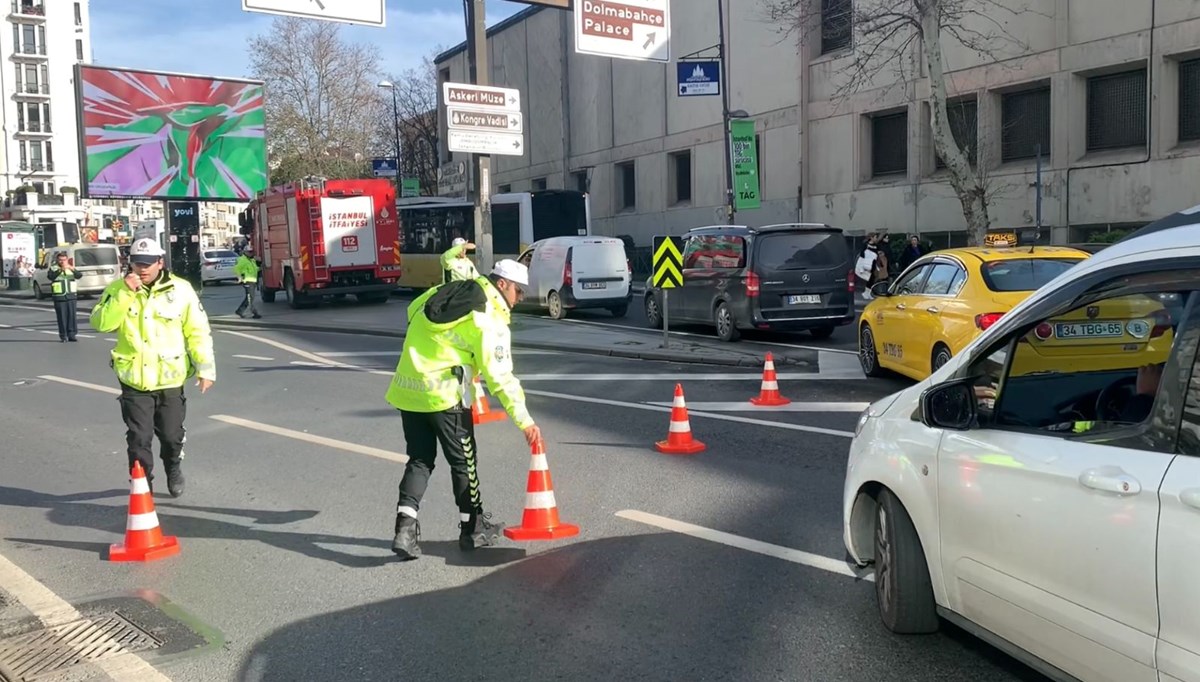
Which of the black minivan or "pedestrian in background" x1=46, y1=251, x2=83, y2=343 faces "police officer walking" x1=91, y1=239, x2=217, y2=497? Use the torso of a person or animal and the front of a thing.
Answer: the pedestrian in background

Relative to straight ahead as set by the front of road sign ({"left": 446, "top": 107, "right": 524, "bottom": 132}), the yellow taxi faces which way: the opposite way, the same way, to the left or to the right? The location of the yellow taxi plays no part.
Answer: the opposite way

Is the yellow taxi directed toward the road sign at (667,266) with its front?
yes

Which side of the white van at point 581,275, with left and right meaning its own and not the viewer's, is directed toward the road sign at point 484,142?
left

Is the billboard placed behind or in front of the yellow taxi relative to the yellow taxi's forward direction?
in front

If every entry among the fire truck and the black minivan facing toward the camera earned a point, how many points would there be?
0

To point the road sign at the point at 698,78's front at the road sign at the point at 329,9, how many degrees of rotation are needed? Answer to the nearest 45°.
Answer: approximately 45° to its right

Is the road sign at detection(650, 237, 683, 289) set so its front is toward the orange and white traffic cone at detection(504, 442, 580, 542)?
yes

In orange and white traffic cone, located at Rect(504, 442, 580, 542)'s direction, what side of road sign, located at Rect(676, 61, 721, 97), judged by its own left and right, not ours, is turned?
front

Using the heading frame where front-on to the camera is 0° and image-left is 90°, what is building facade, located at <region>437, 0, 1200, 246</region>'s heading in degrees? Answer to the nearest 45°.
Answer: approximately 45°

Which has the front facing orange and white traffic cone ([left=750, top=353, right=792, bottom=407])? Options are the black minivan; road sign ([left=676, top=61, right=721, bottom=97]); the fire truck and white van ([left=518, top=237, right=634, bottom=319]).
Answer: the road sign

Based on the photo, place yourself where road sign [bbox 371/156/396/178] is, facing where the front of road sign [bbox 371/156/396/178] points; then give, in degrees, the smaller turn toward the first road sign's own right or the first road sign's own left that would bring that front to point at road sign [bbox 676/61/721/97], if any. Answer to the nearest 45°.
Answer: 0° — it already faces it

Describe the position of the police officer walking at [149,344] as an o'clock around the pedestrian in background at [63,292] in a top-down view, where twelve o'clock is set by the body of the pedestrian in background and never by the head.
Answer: The police officer walking is roughly at 12 o'clock from the pedestrian in background.
